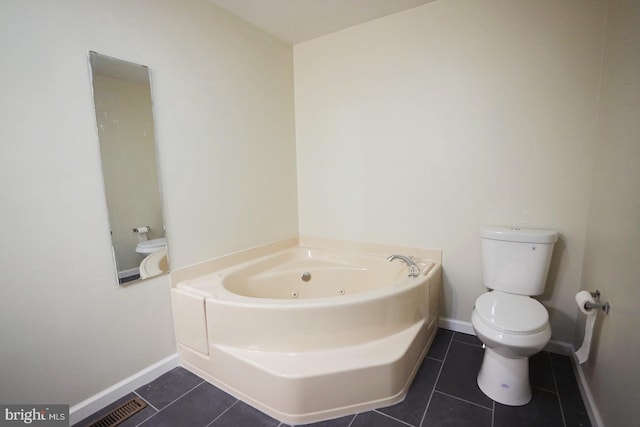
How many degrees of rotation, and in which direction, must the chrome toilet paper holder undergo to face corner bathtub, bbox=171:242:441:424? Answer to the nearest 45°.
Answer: approximately 45° to its left

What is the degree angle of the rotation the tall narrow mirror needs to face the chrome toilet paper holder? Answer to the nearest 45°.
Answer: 0° — it already faces it

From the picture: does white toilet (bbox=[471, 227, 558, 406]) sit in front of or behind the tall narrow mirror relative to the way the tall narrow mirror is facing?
in front

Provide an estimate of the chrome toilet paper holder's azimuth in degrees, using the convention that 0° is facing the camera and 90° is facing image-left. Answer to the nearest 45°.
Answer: approximately 90°

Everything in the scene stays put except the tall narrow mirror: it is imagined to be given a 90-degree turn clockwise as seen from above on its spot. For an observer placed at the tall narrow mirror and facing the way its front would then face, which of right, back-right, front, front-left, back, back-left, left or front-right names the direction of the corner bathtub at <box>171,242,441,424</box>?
left

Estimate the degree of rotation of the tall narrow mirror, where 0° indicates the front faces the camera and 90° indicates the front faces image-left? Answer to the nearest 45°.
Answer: approximately 315°

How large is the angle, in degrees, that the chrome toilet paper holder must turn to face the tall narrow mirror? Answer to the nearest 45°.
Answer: approximately 45° to its left

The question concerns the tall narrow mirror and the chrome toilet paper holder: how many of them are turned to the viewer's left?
1
